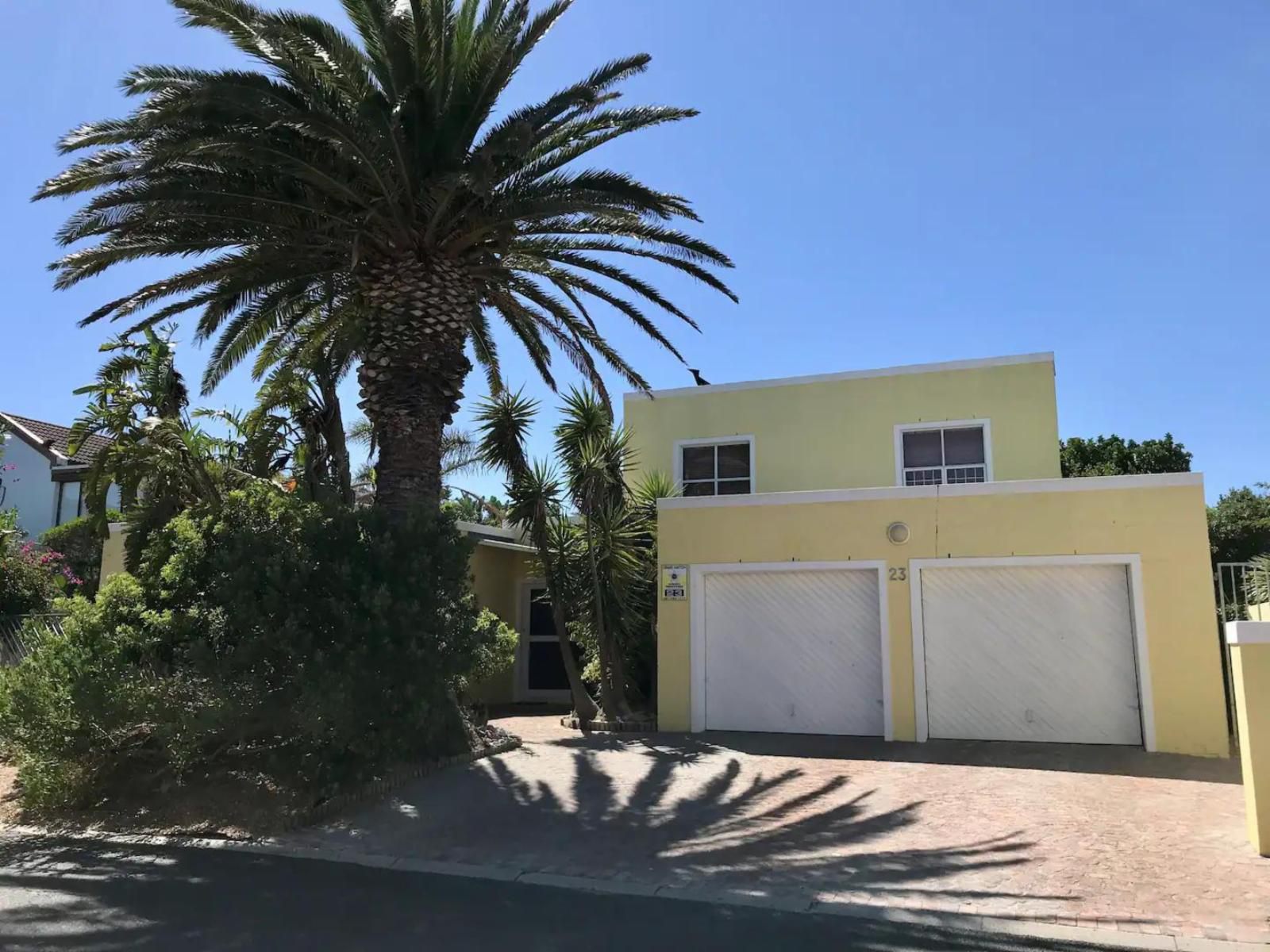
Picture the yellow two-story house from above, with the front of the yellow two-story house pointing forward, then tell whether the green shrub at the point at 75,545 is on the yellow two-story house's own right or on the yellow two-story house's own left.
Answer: on the yellow two-story house's own right

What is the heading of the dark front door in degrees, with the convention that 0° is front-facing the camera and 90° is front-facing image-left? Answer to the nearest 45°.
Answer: approximately 0°

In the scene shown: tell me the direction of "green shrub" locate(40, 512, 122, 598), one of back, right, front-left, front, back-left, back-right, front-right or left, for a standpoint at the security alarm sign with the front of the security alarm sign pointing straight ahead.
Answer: back-right

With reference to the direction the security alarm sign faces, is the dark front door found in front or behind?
behind

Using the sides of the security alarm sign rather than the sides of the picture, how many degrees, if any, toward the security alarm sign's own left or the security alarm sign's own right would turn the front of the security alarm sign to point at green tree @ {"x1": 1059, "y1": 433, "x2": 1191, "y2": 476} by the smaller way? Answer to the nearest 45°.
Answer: approximately 135° to the security alarm sign's own left

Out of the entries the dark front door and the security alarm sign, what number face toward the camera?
2

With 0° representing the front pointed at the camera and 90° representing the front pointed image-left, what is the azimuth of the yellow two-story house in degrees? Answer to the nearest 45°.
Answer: approximately 0°

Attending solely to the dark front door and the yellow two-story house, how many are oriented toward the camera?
2
